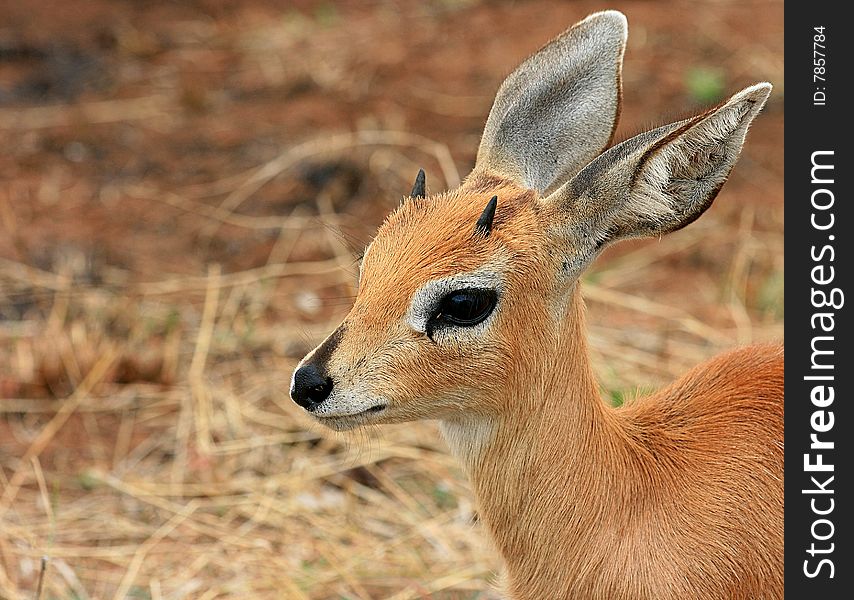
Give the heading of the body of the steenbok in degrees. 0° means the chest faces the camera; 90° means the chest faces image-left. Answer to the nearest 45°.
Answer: approximately 90°
